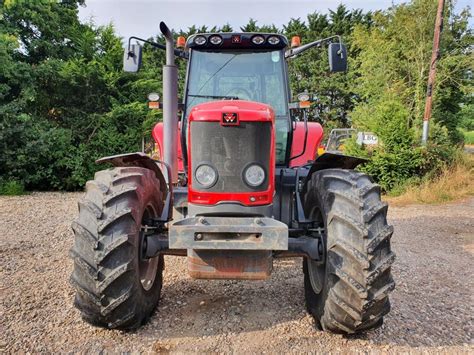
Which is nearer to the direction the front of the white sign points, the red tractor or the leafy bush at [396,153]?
the red tractor

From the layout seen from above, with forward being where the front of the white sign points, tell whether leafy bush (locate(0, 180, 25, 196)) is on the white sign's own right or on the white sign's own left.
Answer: on the white sign's own right

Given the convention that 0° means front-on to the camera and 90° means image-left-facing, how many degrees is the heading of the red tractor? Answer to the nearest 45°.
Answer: approximately 0°

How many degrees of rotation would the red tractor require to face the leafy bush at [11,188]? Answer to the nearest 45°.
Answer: approximately 135° to its right

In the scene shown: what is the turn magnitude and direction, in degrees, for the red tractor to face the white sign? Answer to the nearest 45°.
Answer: approximately 135° to its left

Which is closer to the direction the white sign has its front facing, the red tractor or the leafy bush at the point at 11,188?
the red tractor

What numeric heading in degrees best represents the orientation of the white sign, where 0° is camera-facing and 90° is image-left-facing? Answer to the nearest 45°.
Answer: approximately 0°

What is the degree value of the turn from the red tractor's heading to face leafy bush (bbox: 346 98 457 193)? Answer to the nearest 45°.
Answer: approximately 135° to its left

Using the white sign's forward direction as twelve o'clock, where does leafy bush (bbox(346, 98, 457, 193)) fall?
The leafy bush is roughly at 9 o'clock from the white sign.

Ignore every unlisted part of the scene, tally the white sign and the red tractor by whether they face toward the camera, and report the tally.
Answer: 2
